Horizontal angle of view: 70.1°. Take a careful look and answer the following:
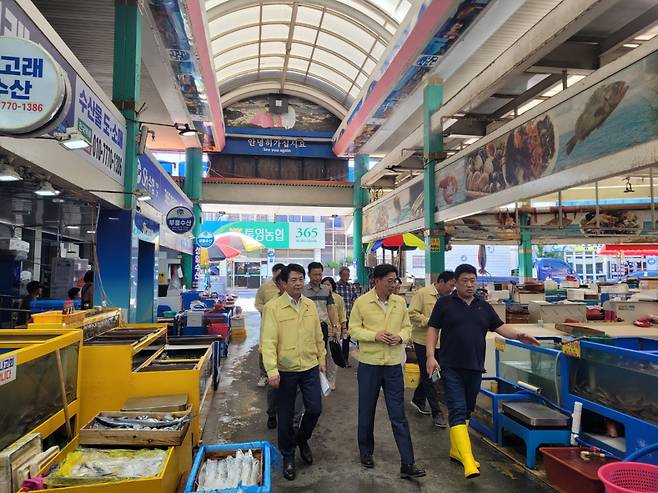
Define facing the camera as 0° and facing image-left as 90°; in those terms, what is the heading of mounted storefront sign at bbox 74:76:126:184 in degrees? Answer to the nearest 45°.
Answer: approximately 315°

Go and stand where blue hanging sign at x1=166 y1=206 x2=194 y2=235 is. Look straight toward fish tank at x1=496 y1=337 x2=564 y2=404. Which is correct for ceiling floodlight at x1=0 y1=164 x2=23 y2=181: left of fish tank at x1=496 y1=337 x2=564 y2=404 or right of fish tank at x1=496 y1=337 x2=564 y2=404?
right

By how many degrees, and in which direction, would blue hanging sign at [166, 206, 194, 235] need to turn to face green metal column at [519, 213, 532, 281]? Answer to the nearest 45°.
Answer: approximately 90° to its left

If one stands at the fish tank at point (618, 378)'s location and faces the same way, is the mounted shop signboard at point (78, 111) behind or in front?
in front

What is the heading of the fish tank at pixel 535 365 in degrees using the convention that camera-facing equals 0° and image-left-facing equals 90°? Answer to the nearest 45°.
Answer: approximately 45°

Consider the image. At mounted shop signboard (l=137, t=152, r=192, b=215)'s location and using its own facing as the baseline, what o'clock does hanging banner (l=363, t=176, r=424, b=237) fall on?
hanging banner (l=363, t=176, r=424, b=237) is roughly at 12 o'clock from mounted shop signboard (l=137, t=152, r=192, b=215).

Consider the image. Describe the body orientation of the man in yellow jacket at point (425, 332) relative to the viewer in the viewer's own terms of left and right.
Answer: facing the viewer and to the right of the viewer

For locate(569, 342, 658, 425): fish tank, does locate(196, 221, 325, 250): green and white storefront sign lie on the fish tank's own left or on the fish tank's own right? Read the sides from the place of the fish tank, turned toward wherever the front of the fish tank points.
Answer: on the fish tank's own right

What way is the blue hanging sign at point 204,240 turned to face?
toward the camera

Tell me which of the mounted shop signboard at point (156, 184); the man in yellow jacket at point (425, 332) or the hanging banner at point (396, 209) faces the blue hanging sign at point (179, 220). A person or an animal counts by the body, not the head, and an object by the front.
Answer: the hanging banner at point (396, 209)

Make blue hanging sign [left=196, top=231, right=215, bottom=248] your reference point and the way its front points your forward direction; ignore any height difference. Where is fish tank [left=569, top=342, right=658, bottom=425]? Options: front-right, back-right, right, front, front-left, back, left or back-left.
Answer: front

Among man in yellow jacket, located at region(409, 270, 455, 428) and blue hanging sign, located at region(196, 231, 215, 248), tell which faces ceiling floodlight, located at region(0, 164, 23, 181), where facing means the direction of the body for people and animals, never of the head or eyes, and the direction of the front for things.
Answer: the blue hanging sign

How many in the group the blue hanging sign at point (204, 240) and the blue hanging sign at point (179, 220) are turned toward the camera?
2

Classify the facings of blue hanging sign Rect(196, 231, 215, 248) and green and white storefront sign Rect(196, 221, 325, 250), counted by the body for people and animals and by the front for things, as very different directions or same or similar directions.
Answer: same or similar directions

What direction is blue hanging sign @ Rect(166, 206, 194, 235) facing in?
toward the camera

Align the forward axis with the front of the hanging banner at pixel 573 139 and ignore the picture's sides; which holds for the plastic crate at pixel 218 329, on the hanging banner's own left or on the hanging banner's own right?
on the hanging banner's own right

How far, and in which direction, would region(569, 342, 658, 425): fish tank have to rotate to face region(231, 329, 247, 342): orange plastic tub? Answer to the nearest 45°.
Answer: approximately 90° to its right

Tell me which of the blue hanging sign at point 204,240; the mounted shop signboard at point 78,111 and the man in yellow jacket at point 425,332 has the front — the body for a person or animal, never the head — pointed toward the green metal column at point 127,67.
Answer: the blue hanging sign

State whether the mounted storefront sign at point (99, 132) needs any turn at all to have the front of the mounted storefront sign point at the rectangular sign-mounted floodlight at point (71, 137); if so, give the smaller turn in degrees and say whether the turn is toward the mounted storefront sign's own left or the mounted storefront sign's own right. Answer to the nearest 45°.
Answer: approximately 45° to the mounted storefront sign's own right

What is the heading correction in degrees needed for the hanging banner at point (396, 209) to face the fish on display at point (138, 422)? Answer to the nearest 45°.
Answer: approximately 45° to its left

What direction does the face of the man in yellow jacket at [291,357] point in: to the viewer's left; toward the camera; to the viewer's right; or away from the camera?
toward the camera
